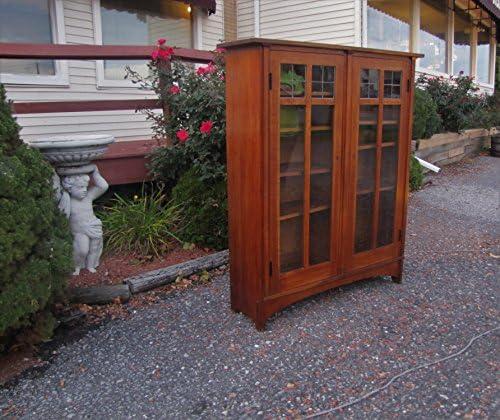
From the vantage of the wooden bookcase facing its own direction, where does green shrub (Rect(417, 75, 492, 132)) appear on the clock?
The green shrub is roughly at 8 o'clock from the wooden bookcase.

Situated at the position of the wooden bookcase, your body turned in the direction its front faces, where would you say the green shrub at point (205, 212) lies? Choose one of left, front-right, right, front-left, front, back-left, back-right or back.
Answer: back

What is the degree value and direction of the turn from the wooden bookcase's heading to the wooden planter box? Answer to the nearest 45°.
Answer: approximately 135° to its left

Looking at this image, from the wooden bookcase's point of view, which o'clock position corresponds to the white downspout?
The white downspout is roughly at 7 o'clock from the wooden bookcase.

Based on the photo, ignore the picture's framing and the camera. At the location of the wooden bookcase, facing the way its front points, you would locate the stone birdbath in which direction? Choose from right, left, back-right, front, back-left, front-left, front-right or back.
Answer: back-right

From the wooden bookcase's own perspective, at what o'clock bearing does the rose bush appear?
The rose bush is roughly at 6 o'clock from the wooden bookcase.

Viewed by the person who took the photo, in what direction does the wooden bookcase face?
facing the viewer and to the right of the viewer
